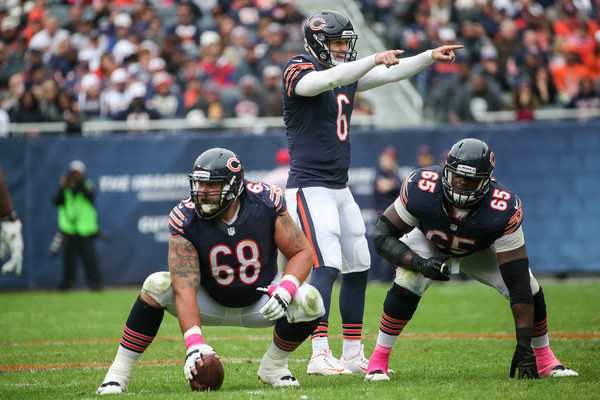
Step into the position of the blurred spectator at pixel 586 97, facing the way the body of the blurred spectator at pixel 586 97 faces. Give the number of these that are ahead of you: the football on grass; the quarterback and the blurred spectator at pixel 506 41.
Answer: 2

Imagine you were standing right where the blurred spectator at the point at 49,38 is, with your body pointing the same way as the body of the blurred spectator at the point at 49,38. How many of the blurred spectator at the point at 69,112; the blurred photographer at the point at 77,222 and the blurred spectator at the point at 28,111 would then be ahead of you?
3

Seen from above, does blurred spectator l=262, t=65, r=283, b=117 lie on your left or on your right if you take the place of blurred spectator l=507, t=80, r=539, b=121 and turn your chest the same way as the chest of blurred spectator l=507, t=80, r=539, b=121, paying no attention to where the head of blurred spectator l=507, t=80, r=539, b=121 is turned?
on your right

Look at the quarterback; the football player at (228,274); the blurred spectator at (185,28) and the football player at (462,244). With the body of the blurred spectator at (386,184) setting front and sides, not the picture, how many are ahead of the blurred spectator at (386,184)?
3

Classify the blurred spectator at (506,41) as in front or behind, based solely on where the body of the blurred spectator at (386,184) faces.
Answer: behind

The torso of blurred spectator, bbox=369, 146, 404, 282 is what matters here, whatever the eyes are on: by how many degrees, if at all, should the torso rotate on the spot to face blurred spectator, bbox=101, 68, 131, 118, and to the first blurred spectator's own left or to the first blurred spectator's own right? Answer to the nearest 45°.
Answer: approximately 90° to the first blurred spectator's own right

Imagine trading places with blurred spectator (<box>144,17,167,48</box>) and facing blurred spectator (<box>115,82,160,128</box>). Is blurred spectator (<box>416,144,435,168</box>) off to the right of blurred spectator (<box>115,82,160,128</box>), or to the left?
left

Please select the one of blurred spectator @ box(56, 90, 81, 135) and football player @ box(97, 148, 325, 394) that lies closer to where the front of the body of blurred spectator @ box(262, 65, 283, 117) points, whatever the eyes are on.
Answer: the football player

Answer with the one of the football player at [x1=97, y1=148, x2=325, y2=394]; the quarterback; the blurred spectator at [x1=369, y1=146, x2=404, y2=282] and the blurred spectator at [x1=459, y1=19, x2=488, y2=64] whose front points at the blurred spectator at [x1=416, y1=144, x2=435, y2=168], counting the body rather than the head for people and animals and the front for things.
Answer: the blurred spectator at [x1=459, y1=19, x2=488, y2=64]

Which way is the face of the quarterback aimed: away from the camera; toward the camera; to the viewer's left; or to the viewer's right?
to the viewer's right
